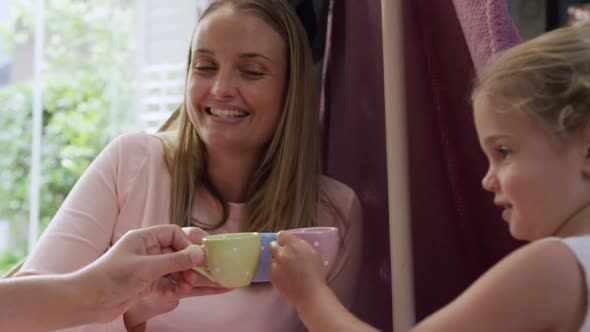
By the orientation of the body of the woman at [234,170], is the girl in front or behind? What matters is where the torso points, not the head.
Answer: in front

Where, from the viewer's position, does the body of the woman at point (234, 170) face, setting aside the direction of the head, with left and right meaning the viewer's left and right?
facing the viewer

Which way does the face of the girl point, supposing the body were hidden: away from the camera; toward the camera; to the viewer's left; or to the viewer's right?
to the viewer's left

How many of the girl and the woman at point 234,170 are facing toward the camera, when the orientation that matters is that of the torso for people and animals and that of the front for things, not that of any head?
1

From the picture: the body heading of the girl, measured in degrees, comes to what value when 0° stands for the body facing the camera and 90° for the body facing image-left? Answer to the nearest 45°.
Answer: approximately 90°

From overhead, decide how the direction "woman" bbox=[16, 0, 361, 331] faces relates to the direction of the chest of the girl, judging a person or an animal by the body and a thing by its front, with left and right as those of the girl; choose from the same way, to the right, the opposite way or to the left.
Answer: to the left

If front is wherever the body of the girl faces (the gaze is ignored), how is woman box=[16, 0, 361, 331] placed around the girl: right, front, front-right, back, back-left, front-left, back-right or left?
front-right
